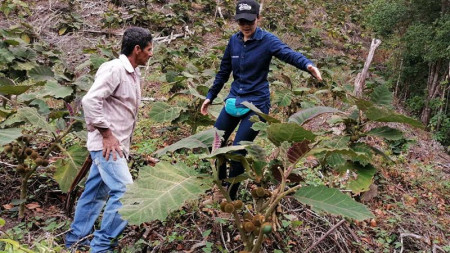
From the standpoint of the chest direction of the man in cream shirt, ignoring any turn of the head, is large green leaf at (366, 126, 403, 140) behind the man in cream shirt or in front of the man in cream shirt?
in front

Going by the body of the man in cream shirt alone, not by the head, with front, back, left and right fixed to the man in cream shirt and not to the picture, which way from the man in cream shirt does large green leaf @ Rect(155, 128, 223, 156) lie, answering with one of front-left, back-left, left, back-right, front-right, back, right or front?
front-right

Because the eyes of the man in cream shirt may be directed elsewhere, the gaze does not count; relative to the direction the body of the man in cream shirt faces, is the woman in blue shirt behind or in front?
in front

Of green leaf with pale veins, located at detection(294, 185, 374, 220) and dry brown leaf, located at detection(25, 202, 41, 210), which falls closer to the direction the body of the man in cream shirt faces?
the green leaf with pale veins

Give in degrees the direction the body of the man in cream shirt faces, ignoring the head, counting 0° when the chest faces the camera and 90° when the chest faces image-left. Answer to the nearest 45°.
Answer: approximately 270°

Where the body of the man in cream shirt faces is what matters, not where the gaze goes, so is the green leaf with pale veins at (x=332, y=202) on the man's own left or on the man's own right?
on the man's own right

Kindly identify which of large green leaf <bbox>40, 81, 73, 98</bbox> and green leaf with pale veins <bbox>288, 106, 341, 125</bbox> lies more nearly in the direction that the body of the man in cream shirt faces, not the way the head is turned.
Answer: the green leaf with pale veins

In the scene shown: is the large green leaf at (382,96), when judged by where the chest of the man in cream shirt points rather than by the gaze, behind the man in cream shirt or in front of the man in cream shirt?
in front

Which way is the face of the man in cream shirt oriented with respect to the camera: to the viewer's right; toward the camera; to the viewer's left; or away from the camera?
to the viewer's right

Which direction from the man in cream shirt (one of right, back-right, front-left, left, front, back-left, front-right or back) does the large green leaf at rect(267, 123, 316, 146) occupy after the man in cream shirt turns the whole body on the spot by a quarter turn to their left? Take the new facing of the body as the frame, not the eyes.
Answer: back-right

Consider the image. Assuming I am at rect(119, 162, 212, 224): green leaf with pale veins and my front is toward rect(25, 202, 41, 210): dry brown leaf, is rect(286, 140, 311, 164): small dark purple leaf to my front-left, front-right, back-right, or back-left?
back-right

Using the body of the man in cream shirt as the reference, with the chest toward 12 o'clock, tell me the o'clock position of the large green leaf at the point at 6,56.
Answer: The large green leaf is roughly at 8 o'clock from the man in cream shirt.

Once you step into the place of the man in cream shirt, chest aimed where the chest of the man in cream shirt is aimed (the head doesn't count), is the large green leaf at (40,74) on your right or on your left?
on your left

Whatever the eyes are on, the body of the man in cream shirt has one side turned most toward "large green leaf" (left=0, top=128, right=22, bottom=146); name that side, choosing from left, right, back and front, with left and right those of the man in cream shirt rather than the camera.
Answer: back

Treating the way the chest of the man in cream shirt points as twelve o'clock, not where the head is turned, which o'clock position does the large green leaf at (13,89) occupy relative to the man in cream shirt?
The large green leaf is roughly at 7 o'clock from the man in cream shirt.
